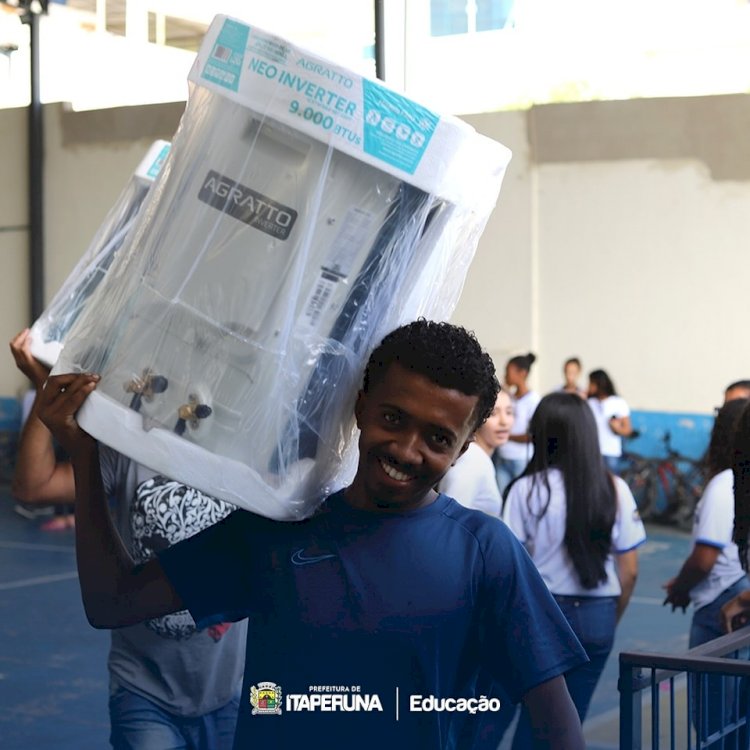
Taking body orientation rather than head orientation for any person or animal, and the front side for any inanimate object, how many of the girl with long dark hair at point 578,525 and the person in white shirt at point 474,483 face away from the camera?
1

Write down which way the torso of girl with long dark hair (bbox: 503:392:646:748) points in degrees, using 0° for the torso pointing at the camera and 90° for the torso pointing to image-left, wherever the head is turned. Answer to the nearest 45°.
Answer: approximately 180°

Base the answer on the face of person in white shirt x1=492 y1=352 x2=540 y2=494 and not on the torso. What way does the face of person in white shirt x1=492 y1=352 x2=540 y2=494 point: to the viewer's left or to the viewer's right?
to the viewer's left

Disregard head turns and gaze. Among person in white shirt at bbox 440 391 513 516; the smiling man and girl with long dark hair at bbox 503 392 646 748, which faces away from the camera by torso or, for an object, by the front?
the girl with long dark hair

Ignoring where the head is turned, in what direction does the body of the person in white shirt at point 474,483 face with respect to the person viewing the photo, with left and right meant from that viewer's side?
facing the viewer and to the right of the viewer

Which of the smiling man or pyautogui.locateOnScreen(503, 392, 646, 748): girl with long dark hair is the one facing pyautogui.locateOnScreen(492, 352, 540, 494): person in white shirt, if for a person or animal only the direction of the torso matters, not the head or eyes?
the girl with long dark hair

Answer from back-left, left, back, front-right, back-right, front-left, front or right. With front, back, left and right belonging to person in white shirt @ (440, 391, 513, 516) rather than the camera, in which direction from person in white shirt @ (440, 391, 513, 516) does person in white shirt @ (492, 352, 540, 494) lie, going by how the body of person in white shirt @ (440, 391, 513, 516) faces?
back-left

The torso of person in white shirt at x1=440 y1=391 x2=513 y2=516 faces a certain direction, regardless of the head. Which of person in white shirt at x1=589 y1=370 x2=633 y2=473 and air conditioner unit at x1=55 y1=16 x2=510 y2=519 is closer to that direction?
the air conditioner unit

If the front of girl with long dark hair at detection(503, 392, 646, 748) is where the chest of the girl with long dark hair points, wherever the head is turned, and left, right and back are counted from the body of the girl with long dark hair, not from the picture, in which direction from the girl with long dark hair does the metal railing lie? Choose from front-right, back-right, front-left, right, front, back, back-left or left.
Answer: back

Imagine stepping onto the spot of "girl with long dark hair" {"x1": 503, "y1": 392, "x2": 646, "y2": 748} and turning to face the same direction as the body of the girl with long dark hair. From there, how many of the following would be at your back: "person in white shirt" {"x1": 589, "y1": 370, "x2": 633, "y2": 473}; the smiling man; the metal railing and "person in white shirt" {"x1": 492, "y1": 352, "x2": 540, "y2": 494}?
2

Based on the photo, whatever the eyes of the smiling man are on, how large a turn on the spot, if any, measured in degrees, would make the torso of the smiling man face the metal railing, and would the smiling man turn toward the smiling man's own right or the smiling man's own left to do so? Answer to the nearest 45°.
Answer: approximately 135° to the smiling man's own left

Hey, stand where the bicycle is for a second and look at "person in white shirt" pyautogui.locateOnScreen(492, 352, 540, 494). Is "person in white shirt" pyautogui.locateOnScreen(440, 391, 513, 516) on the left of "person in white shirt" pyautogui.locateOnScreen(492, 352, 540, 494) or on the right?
left

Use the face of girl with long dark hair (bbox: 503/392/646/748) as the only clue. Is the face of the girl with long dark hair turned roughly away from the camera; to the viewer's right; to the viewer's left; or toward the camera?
away from the camera

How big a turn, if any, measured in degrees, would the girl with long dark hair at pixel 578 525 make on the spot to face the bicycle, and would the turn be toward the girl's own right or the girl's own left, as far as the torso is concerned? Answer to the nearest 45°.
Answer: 0° — they already face it

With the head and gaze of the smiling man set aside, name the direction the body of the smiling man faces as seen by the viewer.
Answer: toward the camera

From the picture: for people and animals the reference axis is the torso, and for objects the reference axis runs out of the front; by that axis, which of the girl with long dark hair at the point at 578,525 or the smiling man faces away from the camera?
the girl with long dark hair

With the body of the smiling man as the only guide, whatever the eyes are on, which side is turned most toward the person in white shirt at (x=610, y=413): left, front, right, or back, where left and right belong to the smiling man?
back
